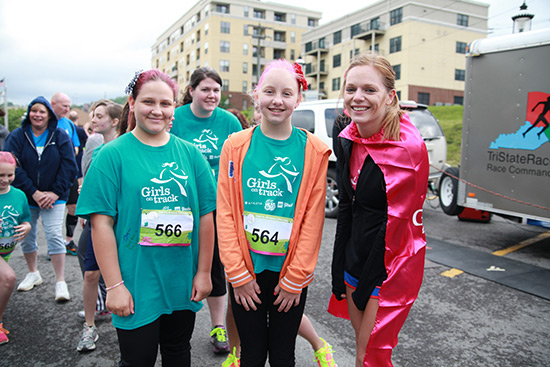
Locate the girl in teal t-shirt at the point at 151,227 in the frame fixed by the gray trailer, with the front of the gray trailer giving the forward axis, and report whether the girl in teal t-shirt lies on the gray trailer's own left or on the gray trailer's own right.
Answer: on the gray trailer's own left

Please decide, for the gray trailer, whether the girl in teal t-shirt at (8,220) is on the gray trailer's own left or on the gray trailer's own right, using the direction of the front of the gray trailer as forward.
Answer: on the gray trailer's own left

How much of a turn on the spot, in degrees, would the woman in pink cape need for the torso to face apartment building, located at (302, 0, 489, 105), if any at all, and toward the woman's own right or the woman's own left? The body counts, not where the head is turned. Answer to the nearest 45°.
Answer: approximately 135° to the woman's own right

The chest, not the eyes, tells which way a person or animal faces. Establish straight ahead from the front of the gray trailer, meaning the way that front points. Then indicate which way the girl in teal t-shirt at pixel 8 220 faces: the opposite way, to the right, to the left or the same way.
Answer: the opposite way

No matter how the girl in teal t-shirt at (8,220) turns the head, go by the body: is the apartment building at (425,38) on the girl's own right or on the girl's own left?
on the girl's own left

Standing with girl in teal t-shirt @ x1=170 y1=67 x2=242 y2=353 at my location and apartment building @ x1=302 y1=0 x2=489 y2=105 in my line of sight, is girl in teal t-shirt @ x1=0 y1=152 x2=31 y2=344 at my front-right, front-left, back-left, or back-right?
back-left

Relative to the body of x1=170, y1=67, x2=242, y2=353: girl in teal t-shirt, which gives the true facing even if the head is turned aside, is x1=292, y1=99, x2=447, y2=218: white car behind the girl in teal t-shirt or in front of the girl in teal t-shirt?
behind

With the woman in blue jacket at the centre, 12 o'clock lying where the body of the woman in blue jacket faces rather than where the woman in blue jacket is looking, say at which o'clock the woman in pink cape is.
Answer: The woman in pink cape is roughly at 11 o'clock from the woman in blue jacket.

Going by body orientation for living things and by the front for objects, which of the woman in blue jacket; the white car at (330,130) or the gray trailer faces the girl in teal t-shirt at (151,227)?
the woman in blue jacket
